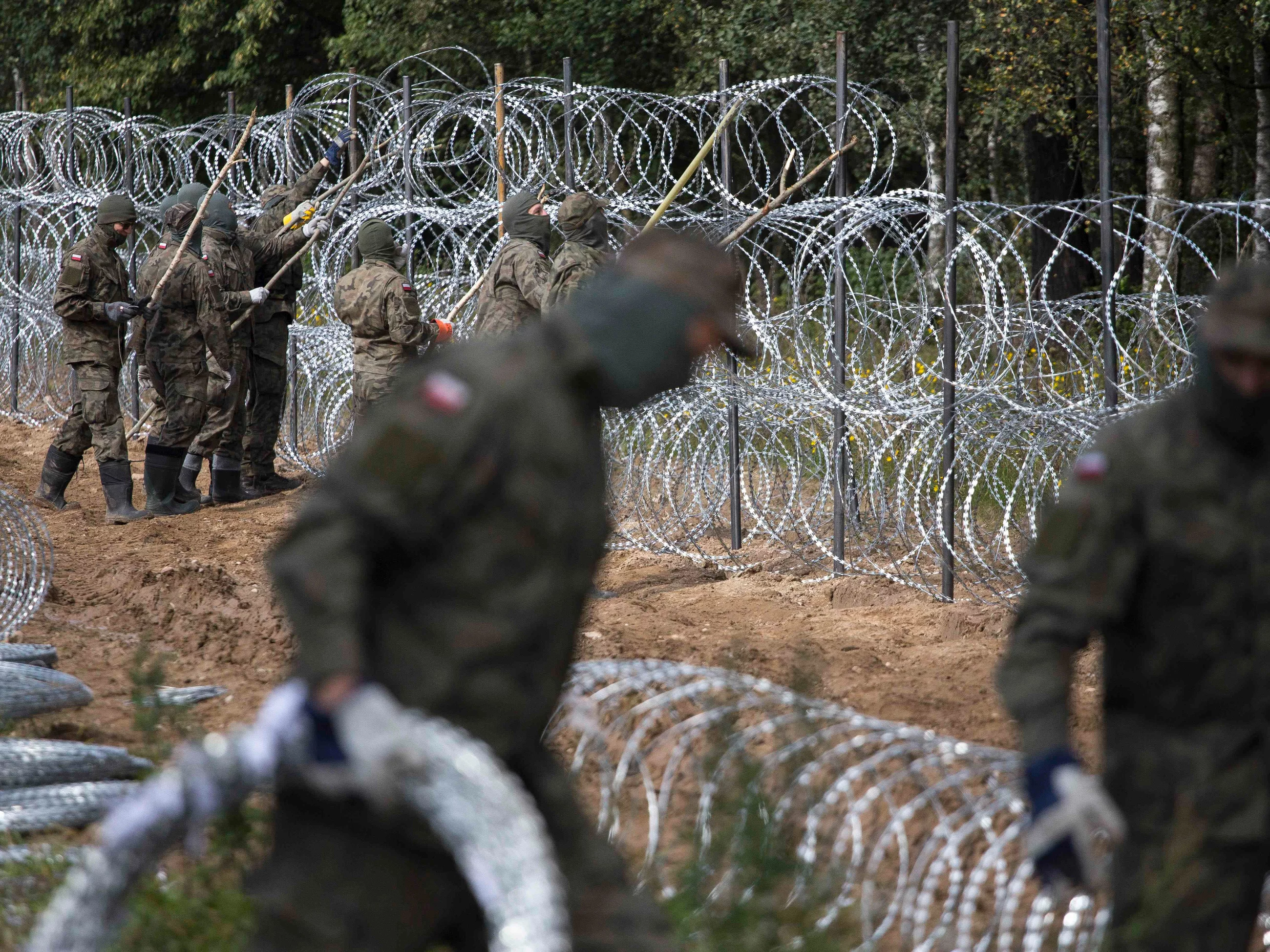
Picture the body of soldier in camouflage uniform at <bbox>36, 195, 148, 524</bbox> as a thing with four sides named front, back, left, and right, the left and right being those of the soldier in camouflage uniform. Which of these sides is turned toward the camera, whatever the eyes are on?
right

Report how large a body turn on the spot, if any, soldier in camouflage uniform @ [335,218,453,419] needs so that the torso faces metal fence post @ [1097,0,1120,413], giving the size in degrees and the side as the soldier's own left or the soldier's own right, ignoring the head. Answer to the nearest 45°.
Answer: approximately 90° to the soldier's own right

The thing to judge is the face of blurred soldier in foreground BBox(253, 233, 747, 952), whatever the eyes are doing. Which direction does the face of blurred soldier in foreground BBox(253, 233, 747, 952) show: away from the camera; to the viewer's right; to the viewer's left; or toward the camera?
to the viewer's right

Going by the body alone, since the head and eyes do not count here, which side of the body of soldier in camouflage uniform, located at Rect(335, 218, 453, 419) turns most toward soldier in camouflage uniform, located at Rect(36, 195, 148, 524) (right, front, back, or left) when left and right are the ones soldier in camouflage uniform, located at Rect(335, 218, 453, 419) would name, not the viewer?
left

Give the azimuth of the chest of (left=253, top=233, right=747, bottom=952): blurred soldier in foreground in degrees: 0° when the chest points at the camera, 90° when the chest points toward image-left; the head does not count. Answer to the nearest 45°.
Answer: approximately 270°

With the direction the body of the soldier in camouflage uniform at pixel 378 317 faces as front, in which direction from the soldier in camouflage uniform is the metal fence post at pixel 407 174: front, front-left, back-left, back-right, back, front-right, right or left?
front-left

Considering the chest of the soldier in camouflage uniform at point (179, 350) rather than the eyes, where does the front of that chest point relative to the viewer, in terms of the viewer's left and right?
facing away from the viewer and to the right of the viewer

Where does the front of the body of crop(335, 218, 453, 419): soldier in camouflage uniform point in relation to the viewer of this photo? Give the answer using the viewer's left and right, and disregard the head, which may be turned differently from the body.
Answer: facing away from the viewer and to the right of the viewer

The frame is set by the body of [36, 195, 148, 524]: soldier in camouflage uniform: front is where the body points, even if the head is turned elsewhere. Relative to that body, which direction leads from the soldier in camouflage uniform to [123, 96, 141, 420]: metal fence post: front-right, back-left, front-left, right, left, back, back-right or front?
left

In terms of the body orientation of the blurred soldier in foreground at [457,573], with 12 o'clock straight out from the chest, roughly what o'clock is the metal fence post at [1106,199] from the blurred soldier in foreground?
The metal fence post is roughly at 10 o'clock from the blurred soldier in foreground.

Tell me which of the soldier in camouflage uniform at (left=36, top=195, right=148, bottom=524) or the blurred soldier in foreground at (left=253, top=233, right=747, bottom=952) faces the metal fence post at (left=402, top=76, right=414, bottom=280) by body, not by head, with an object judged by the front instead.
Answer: the soldier in camouflage uniform

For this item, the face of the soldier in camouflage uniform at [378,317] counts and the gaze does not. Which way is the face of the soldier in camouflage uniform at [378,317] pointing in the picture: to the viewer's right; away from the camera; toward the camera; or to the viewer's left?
away from the camera

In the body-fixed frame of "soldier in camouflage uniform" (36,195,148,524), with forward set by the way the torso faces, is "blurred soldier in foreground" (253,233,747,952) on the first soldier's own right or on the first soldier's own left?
on the first soldier's own right
